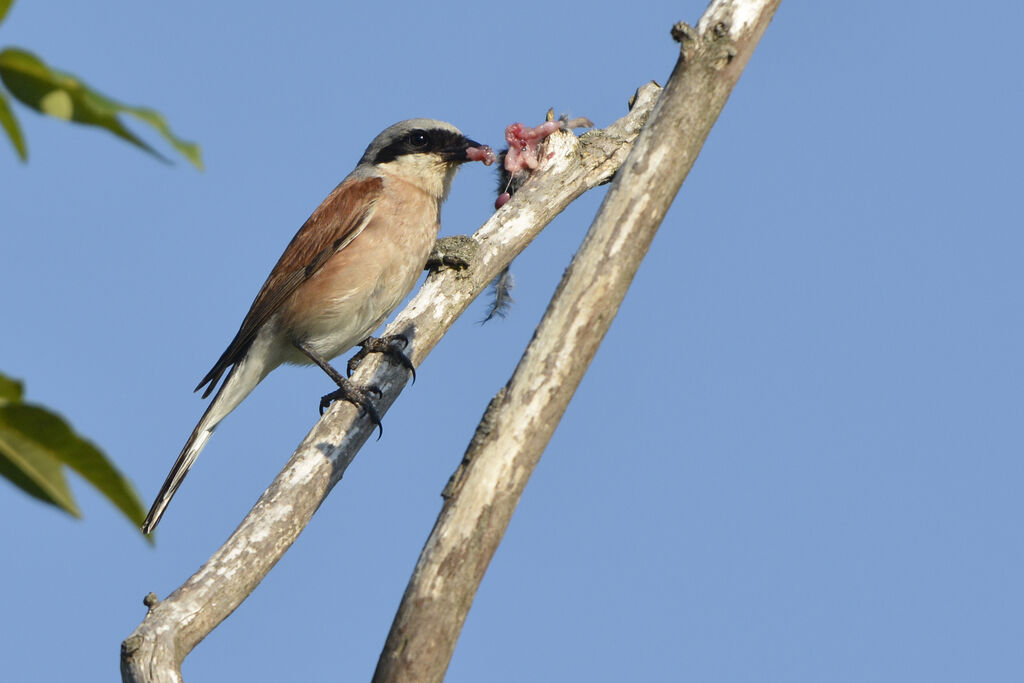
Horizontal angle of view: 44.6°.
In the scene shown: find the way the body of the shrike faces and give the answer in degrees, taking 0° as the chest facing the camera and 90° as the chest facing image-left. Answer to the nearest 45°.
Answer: approximately 270°
